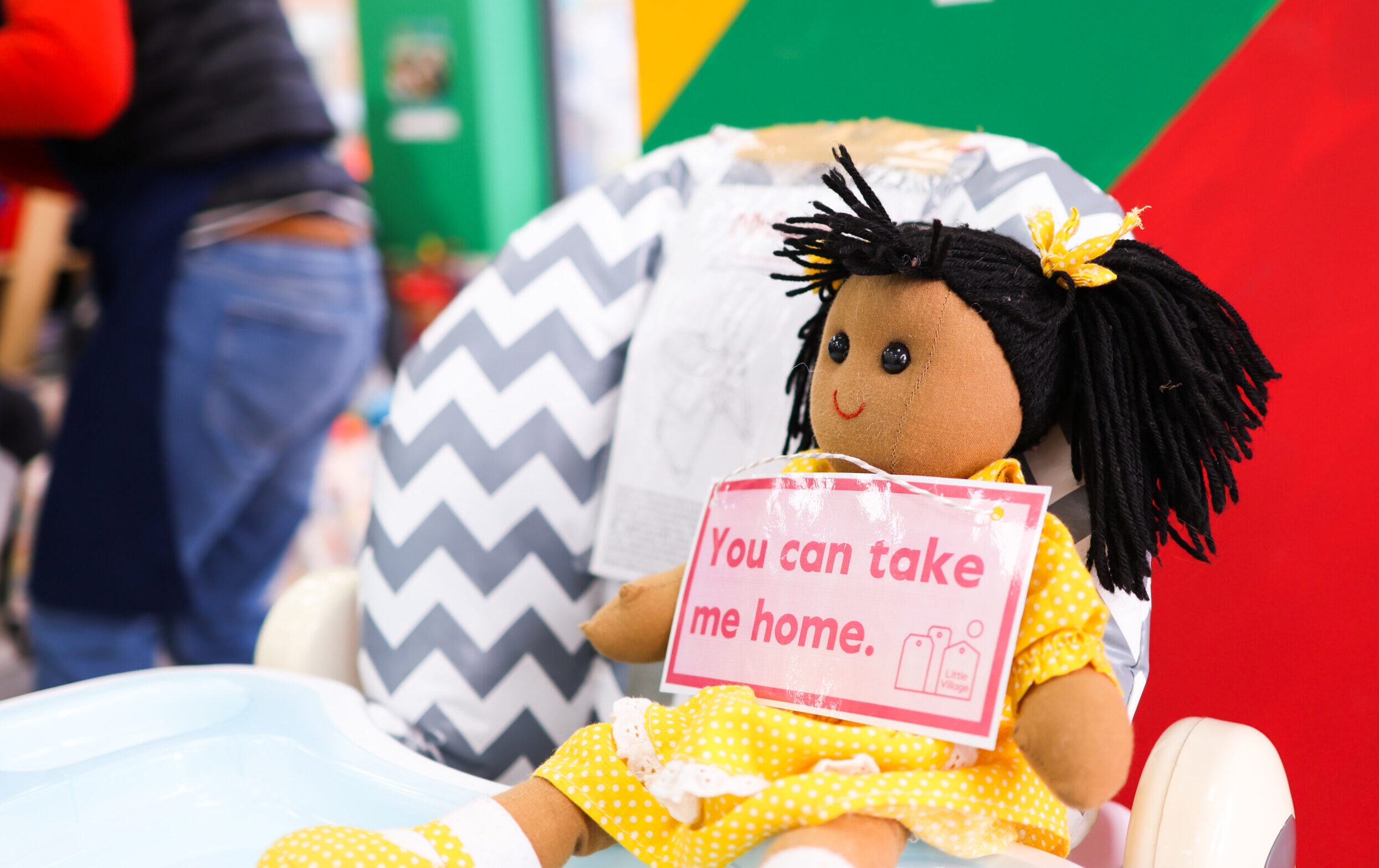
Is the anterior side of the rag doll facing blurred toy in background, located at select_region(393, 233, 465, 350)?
no

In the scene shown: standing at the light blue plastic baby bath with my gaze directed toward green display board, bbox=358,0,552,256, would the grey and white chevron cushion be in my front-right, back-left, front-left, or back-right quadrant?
front-right

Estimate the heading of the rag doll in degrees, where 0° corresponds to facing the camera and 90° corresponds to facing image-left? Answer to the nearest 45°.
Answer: approximately 45°

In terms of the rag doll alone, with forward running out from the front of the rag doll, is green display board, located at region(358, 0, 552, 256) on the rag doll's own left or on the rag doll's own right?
on the rag doll's own right
